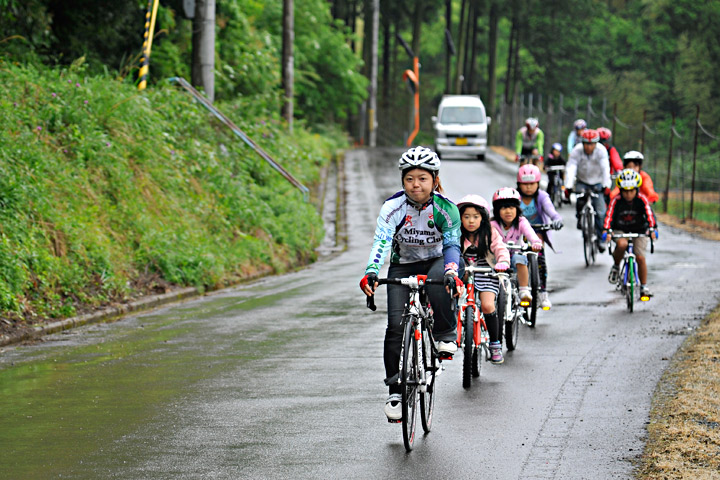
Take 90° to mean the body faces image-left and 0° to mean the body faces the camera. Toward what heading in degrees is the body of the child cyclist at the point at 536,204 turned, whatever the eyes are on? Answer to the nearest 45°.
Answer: approximately 0°

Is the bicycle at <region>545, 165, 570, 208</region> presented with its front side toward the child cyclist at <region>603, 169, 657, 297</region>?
yes

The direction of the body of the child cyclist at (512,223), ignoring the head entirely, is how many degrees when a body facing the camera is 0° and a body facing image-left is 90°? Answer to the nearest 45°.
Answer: approximately 0°

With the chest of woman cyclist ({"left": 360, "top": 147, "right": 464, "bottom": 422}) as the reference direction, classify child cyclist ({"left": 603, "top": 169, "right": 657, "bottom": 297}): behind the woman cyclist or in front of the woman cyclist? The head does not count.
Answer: behind

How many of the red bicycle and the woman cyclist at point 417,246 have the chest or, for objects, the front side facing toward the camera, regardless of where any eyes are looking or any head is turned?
2

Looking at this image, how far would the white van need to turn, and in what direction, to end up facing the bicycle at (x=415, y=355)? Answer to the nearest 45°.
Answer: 0° — it already faces it
